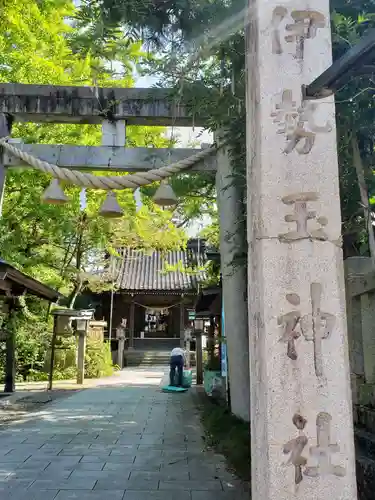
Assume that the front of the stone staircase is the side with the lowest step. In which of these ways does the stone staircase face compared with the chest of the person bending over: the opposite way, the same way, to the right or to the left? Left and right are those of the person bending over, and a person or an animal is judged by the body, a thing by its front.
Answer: the opposite way

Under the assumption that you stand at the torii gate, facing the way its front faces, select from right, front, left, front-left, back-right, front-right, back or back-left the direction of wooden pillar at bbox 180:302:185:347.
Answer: back

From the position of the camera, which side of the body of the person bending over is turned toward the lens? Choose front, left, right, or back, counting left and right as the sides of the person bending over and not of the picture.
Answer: back

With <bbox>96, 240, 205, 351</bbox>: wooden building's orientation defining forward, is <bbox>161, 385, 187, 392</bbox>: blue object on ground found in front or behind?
in front

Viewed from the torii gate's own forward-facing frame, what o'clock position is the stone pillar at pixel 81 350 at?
The stone pillar is roughly at 6 o'clock from the torii gate.

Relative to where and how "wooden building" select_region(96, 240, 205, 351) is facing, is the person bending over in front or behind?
in front

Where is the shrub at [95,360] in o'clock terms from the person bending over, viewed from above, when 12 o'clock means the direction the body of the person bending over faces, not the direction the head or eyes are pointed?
The shrub is roughly at 11 o'clock from the person bending over.

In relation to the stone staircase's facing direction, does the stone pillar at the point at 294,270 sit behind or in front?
in front

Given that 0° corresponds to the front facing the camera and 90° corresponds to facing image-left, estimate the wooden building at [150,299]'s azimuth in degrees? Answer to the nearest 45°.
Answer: approximately 0°

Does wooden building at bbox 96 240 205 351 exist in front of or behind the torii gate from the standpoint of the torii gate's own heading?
behind
